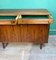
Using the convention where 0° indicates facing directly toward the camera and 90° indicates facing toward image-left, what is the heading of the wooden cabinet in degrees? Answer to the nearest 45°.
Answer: approximately 0°
